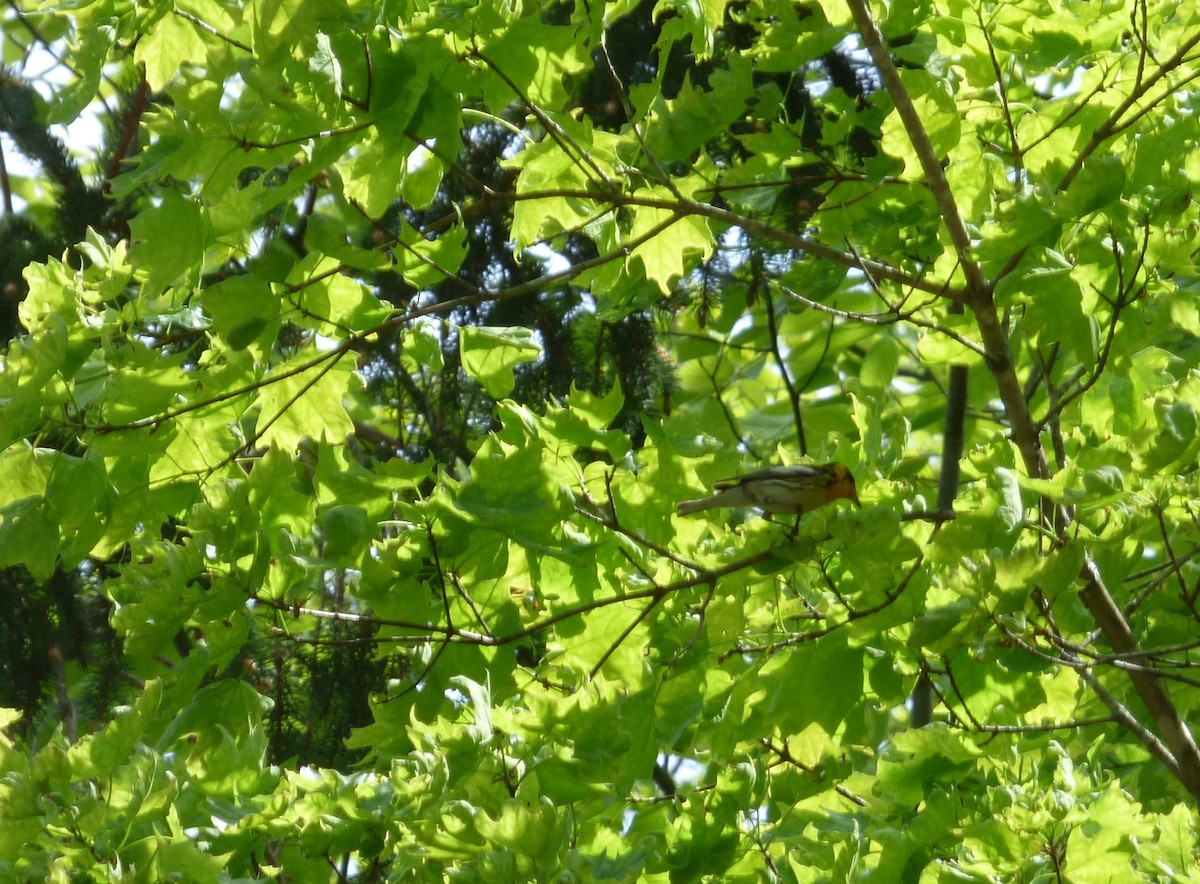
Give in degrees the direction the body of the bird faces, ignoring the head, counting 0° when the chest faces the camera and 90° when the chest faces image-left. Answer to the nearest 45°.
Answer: approximately 270°
